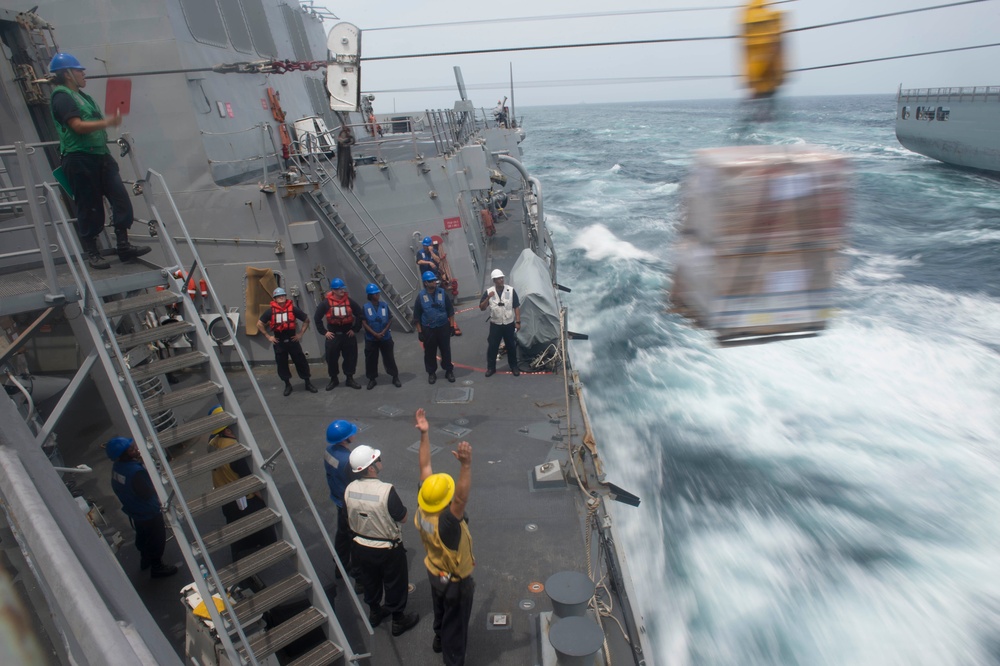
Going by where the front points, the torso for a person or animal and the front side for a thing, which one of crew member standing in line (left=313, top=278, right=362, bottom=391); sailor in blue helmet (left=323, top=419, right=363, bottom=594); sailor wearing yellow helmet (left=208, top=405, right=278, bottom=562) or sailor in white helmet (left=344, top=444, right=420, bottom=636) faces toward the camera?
the crew member standing in line

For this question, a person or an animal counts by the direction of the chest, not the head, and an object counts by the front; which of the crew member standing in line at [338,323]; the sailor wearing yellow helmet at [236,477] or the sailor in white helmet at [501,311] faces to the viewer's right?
the sailor wearing yellow helmet

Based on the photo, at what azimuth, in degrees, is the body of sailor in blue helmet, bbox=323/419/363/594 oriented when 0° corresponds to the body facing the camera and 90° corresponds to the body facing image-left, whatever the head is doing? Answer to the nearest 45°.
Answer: approximately 225°

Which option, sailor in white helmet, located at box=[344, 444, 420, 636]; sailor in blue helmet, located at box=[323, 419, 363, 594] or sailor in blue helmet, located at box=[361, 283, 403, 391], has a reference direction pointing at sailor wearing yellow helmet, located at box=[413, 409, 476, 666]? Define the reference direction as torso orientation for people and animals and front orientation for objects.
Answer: sailor in blue helmet, located at box=[361, 283, 403, 391]

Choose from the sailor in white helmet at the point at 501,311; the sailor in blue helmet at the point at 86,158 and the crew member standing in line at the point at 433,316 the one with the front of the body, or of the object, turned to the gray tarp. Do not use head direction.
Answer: the sailor in blue helmet

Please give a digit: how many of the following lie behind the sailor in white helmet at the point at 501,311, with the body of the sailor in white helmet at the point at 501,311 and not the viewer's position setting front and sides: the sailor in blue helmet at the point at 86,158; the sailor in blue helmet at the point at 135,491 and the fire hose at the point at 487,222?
1

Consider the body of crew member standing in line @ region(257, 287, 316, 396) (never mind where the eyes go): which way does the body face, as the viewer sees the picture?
toward the camera

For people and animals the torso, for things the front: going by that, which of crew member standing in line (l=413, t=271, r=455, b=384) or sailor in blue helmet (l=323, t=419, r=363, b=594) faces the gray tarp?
the sailor in blue helmet

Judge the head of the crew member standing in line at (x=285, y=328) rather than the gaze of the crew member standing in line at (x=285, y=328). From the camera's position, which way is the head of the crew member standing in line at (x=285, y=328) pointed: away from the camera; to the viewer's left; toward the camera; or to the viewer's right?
toward the camera

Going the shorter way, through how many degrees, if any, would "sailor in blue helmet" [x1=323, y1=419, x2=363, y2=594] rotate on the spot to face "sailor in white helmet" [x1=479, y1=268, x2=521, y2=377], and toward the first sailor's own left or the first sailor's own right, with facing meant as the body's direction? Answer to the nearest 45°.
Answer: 0° — they already face them

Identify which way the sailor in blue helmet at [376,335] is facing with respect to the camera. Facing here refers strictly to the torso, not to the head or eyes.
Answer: toward the camera

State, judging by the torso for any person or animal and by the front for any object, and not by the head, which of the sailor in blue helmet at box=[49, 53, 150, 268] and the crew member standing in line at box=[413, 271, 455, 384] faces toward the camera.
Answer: the crew member standing in line

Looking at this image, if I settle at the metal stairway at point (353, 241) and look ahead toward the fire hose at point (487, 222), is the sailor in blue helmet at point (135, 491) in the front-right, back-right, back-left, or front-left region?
back-right

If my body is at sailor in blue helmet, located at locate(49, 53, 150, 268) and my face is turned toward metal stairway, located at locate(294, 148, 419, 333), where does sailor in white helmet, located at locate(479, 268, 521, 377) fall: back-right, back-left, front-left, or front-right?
front-right

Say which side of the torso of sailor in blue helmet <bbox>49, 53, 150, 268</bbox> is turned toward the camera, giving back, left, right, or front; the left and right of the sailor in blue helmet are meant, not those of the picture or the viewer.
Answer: right

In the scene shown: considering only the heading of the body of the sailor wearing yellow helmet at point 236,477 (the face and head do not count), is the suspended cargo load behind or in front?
in front

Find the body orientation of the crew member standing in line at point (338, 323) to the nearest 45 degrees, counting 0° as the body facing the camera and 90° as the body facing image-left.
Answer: approximately 0°

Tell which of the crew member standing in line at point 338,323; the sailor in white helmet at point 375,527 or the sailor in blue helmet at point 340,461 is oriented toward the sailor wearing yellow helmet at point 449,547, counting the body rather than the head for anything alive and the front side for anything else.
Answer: the crew member standing in line
